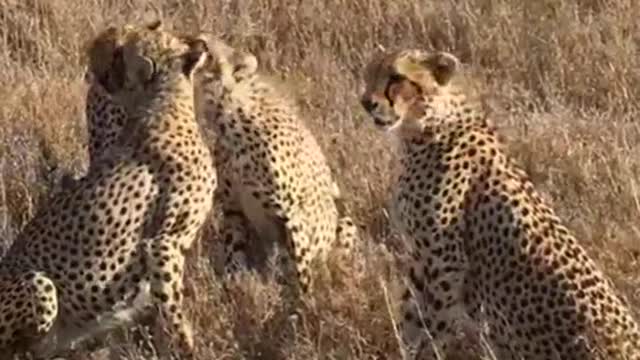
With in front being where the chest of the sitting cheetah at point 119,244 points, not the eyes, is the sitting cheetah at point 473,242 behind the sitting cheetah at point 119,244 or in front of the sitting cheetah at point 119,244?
in front

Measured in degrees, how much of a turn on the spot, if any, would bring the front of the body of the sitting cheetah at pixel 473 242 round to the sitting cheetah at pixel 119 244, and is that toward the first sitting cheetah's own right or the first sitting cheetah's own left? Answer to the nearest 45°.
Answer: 0° — it already faces it

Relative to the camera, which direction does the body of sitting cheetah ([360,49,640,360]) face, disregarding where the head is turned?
to the viewer's left

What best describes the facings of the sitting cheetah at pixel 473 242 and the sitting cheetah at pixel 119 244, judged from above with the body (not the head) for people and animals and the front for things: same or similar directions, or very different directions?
very different directions
